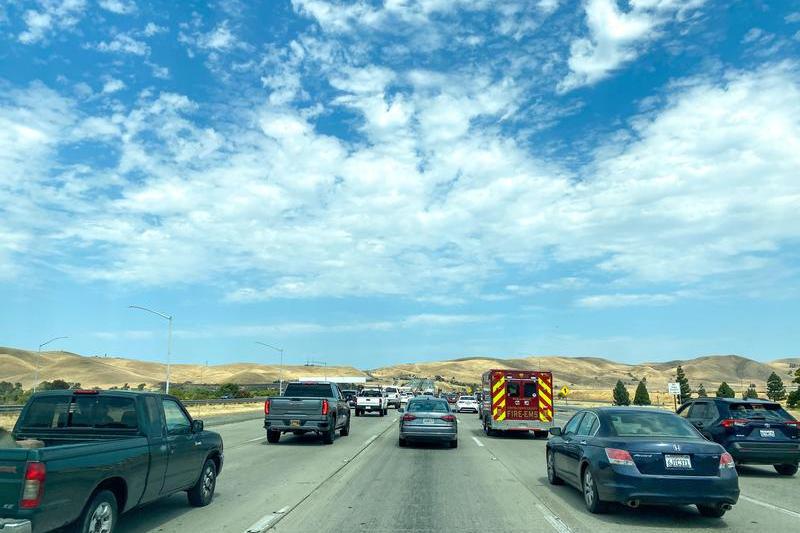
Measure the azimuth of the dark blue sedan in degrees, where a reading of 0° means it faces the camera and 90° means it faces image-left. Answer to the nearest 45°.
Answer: approximately 135°

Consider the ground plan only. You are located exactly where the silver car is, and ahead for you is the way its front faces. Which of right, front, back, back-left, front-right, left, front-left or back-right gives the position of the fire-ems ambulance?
front-right

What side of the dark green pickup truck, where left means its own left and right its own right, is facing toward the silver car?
front

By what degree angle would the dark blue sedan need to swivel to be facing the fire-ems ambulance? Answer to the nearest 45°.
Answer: approximately 45° to its right

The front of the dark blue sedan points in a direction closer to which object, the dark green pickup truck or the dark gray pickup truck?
the dark gray pickup truck

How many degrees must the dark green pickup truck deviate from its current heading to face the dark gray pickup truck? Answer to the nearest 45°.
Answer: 0° — it already faces it

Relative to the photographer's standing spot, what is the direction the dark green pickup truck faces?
facing away from the viewer and to the right of the viewer

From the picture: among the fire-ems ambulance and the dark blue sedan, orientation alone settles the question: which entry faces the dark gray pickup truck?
the dark blue sedan

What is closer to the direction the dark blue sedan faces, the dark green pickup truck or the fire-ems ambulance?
the fire-ems ambulance

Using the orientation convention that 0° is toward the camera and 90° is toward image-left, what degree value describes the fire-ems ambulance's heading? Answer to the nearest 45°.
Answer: approximately 180°

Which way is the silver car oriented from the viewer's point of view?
away from the camera

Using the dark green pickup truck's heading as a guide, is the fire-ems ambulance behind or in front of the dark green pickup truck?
in front

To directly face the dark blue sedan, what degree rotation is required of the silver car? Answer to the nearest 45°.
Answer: approximately 180°

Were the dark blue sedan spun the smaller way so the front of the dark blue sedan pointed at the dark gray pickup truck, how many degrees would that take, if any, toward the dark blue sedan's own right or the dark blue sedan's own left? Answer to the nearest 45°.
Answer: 0° — it already faces it

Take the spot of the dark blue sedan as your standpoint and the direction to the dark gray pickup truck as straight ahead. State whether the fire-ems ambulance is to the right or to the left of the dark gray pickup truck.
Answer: right

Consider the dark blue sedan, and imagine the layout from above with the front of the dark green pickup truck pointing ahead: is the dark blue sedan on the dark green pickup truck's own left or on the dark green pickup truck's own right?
on the dark green pickup truck's own right
